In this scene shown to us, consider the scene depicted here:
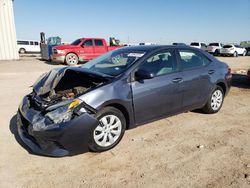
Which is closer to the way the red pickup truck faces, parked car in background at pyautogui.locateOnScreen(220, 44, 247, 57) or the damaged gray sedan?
the damaged gray sedan

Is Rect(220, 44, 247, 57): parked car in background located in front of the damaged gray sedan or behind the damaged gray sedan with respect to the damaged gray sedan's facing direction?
behind

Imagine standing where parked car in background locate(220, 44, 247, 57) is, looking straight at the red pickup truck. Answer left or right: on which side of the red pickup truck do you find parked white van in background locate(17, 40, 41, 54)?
right

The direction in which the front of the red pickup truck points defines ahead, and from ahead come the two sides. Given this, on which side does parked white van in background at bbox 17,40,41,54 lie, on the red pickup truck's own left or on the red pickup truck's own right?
on the red pickup truck's own right

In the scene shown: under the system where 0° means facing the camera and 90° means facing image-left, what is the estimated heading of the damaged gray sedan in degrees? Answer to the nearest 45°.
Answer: approximately 45°

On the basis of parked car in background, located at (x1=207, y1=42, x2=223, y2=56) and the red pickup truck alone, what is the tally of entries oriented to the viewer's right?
0

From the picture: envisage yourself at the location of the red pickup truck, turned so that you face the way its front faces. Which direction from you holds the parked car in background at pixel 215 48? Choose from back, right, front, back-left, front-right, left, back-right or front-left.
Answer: back

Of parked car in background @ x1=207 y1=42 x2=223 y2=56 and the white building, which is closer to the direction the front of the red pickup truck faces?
the white building
